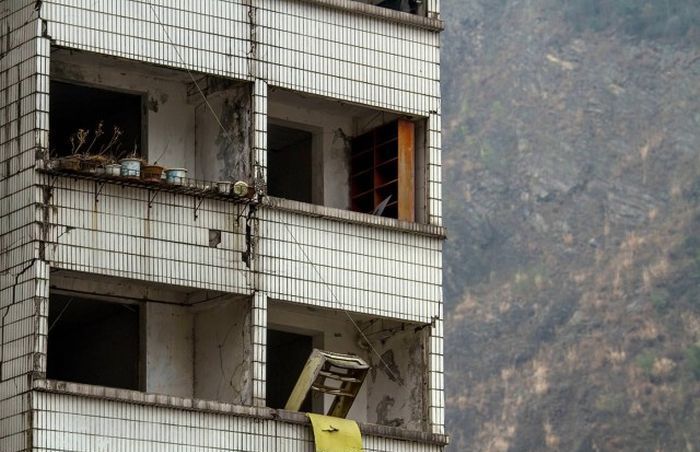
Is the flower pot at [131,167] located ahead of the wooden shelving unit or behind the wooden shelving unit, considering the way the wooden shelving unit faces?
ahead

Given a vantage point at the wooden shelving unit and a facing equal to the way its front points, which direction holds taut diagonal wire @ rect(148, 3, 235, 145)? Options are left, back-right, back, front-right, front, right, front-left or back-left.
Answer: front

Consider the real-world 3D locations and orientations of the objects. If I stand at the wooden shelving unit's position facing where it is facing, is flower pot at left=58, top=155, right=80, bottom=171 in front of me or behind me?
in front

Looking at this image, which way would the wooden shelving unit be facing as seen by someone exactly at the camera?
facing the viewer and to the left of the viewer

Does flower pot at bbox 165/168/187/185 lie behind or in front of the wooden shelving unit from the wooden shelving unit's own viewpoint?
in front

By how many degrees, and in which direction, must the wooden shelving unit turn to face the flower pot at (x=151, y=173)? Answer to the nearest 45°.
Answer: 0° — it already faces it

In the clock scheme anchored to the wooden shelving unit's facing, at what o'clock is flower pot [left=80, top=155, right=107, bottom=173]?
The flower pot is roughly at 12 o'clock from the wooden shelving unit.
